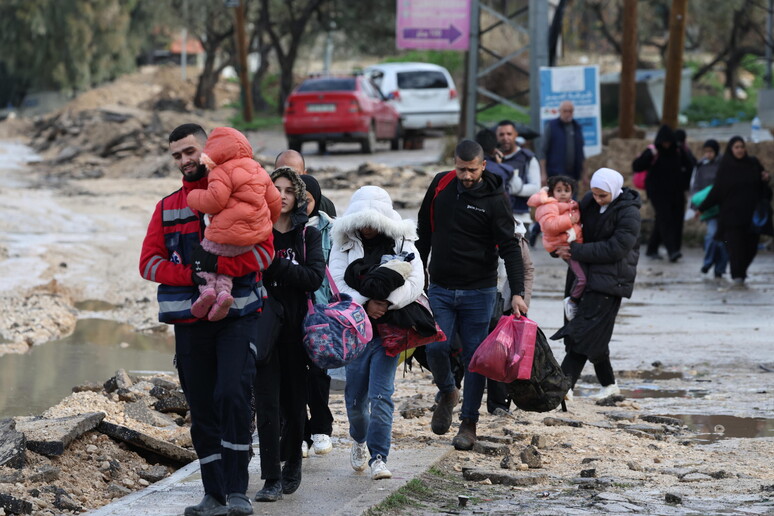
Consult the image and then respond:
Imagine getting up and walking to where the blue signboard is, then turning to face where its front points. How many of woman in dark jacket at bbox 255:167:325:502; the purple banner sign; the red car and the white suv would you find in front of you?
1

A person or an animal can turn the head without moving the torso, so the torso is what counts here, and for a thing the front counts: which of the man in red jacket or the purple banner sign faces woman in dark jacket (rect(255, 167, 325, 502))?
the purple banner sign

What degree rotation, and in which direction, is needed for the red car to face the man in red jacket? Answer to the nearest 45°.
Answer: approximately 135° to its right

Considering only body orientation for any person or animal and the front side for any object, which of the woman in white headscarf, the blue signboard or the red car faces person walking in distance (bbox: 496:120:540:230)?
the blue signboard

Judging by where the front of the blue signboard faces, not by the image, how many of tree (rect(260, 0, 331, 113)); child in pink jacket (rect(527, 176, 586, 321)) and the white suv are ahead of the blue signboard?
1

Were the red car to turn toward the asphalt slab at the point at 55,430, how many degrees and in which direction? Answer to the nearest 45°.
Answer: approximately 135° to its right

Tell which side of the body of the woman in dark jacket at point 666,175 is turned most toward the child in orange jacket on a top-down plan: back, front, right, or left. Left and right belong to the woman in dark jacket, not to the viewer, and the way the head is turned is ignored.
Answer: front

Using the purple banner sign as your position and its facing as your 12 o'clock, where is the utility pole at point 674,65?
The utility pole is roughly at 9 o'clock from the purple banner sign.

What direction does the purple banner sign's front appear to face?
toward the camera

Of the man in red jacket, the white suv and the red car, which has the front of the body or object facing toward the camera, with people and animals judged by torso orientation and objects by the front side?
the man in red jacket

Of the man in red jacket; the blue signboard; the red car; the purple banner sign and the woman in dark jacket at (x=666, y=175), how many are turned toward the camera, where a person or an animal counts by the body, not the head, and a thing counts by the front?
4

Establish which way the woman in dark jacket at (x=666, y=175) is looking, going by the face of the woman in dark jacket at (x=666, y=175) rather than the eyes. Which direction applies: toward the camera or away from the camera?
toward the camera

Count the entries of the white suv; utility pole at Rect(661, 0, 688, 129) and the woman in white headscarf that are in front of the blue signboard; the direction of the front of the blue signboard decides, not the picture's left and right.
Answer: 1

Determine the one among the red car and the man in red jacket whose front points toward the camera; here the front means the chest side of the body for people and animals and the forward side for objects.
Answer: the man in red jacket

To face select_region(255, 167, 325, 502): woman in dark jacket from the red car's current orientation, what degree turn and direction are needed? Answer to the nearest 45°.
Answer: approximately 135° to its right

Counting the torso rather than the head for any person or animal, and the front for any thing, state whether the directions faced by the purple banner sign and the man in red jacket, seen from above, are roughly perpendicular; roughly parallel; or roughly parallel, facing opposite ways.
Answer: roughly parallel

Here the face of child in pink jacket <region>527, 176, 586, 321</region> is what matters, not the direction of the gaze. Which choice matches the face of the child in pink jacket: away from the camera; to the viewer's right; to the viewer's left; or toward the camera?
toward the camera

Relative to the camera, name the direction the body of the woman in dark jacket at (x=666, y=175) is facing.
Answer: toward the camera

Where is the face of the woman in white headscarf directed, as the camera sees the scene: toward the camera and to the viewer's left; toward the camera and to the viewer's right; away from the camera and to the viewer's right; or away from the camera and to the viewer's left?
toward the camera and to the viewer's left
